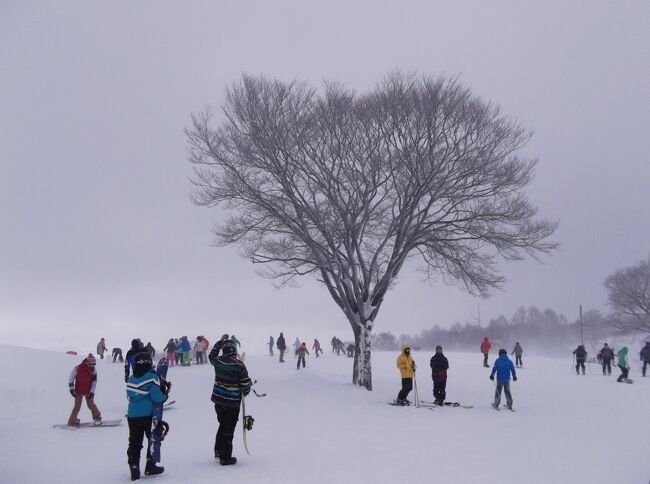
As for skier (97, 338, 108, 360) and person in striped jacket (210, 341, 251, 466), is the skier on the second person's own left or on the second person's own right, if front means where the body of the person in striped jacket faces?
on the second person's own left

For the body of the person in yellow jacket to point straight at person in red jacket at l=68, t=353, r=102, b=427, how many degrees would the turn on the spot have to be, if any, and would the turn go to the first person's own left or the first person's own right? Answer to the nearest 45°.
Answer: approximately 90° to the first person's own right

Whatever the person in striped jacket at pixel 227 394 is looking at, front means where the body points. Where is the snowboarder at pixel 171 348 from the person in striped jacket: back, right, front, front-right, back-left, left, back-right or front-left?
front-left

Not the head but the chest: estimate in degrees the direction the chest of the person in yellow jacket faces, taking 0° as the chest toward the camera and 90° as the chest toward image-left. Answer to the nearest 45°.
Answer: approximately 315°

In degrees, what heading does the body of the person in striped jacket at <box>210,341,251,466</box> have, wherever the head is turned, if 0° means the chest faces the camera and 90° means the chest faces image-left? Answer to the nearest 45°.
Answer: approximately 225°
